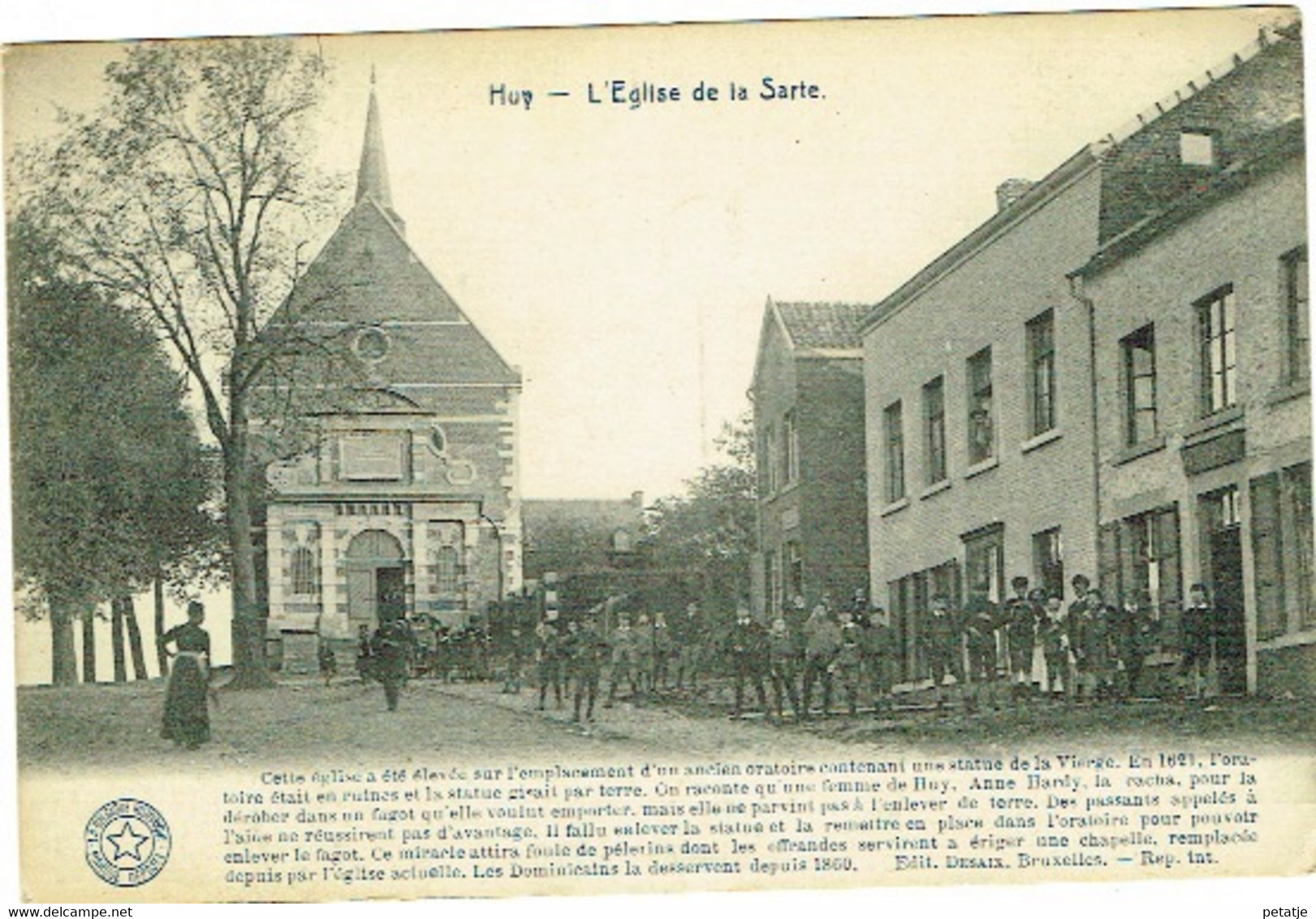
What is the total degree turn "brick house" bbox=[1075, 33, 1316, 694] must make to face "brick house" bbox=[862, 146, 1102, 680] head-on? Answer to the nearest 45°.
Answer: approximately 90° to its right

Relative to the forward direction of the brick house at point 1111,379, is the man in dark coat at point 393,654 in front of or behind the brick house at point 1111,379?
in front

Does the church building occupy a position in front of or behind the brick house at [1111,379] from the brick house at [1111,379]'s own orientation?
in front

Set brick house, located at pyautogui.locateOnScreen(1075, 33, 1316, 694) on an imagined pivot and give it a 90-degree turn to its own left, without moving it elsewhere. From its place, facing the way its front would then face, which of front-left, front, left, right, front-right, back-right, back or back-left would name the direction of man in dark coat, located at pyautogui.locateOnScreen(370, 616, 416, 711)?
back-right

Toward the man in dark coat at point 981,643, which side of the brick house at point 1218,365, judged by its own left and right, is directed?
right

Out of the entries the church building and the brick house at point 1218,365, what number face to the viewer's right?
0
